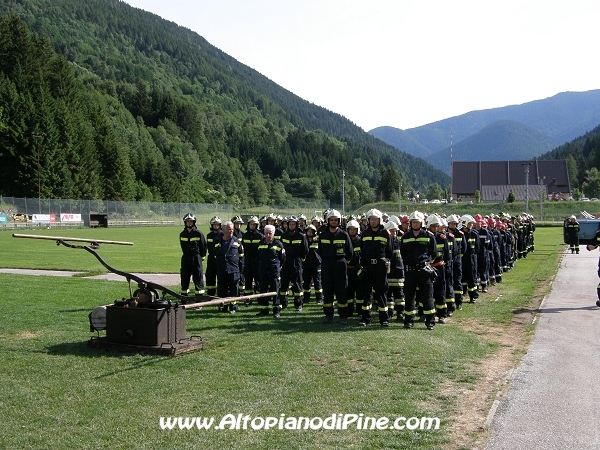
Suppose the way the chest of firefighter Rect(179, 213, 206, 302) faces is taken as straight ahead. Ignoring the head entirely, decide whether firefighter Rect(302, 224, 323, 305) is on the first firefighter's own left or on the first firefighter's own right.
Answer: on the first firefighter's own left

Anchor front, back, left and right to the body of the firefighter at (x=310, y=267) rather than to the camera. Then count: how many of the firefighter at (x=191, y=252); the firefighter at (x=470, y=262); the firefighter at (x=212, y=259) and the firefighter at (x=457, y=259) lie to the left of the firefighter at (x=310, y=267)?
2

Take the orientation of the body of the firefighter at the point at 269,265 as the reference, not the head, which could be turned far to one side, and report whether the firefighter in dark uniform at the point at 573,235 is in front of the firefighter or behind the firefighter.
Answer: behind

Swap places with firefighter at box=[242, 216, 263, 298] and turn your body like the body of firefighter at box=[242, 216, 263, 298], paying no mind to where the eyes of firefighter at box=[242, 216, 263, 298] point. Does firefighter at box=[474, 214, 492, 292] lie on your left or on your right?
on your left

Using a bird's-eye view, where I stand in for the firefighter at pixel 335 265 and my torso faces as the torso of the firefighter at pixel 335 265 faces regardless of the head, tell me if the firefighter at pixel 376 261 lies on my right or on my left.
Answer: on my left

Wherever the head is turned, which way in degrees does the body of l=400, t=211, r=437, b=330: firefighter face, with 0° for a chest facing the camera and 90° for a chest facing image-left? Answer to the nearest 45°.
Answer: approximately 0°

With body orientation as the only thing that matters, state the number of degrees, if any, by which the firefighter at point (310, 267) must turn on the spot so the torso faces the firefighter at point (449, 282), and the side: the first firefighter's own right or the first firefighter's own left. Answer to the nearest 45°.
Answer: approximately 45° to the first firefighter's own left

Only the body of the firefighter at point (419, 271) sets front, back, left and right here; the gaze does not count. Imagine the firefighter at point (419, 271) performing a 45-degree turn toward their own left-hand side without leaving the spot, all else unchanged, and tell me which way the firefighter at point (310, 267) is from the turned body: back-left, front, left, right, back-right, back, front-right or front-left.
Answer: back

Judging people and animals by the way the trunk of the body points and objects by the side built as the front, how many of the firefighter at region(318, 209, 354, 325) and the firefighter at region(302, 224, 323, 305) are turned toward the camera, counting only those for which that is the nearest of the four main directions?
2
